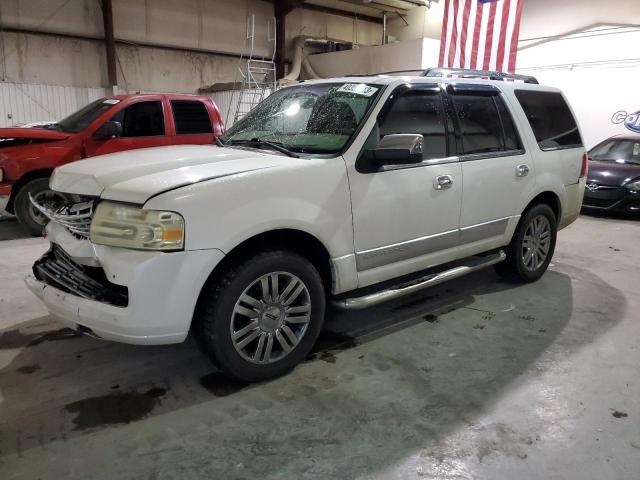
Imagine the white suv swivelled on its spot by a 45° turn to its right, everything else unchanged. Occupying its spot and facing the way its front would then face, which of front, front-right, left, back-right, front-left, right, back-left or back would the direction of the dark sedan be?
back-right

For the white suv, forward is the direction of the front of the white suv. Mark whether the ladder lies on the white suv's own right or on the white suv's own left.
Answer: on the white suv's own right

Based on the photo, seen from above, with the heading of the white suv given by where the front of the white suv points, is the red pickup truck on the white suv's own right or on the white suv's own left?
on the white suv's own right

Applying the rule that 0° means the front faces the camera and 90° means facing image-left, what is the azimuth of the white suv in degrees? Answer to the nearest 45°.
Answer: approximately 45°

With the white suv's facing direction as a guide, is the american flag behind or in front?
behind
